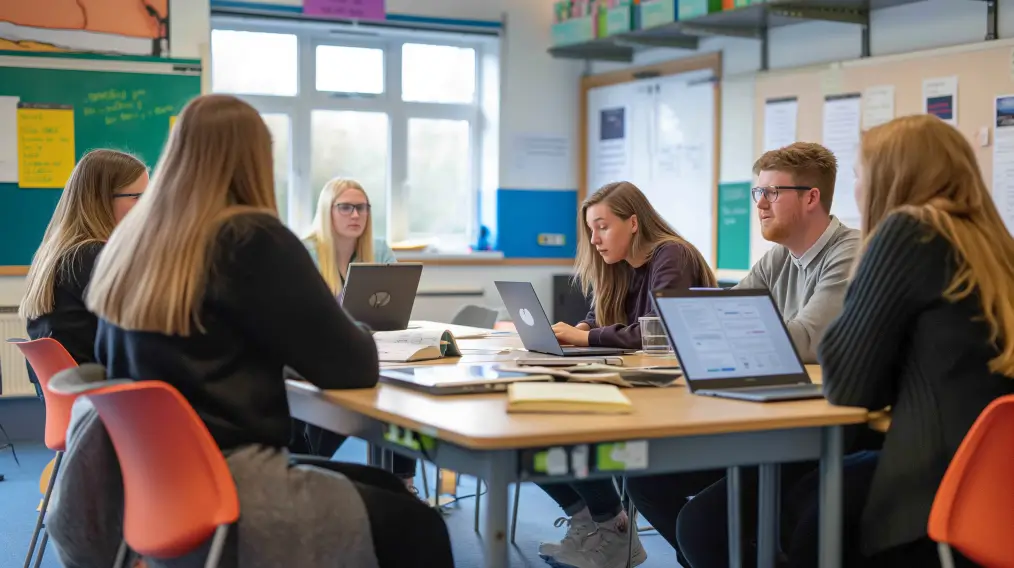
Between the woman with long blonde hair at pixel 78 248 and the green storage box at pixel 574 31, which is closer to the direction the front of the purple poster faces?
the woman with long blonde hair

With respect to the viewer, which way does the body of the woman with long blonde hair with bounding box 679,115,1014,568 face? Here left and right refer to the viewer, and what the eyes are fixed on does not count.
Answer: facing away from the viewer and to the left of the viewer

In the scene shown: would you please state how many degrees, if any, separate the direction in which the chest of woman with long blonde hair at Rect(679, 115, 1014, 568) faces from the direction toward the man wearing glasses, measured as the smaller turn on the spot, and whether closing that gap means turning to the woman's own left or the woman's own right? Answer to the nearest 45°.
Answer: approximately 45° to the woman's own right

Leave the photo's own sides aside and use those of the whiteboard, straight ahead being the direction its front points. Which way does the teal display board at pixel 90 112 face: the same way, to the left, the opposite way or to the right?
to the left

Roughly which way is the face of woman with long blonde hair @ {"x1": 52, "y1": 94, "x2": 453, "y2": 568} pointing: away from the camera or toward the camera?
away from the camera

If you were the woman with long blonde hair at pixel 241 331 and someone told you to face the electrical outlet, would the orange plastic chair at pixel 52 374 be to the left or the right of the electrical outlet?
left

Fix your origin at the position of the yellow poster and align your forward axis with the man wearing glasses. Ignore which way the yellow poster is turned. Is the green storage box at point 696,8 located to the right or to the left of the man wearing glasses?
left

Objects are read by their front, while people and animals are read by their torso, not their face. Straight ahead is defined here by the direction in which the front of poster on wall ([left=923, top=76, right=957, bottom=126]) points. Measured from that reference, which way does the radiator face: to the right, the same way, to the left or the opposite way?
to the left

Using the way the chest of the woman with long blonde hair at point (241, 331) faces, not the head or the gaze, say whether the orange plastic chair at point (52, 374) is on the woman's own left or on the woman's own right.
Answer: on the woman's own left

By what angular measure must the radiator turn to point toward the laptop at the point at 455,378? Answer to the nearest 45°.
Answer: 0° — it already faces it
